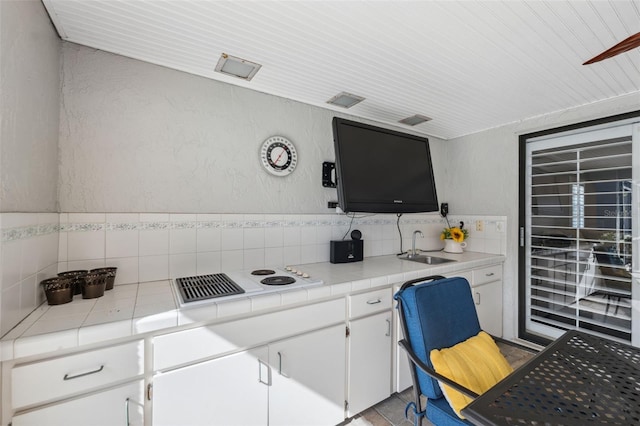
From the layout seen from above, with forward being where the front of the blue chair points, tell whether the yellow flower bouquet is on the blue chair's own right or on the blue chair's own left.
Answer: on the blue chair's own left

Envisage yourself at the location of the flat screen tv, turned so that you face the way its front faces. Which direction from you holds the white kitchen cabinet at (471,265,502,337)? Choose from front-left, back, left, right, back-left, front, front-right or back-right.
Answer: left

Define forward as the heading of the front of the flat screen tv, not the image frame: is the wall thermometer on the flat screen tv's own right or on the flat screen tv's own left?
on the flat screen tv's own right

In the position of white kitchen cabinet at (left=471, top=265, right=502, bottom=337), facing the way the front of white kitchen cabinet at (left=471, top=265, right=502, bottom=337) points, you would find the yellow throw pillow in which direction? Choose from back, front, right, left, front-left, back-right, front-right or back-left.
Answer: front-right

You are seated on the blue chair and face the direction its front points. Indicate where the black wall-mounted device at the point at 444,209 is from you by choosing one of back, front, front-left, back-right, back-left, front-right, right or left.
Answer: back-left

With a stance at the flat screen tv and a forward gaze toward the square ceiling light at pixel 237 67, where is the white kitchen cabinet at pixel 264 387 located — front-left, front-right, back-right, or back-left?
front-left

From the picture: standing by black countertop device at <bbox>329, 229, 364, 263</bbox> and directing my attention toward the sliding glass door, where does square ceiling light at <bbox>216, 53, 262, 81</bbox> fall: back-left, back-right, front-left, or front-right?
back-right

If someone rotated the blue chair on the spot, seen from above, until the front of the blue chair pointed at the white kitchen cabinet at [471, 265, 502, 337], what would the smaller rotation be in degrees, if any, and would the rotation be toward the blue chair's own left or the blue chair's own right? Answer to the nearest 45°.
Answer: approximately 135° to the blue chair's own left

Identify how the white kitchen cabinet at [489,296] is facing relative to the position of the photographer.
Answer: facing the viewer and to the right of the viewer

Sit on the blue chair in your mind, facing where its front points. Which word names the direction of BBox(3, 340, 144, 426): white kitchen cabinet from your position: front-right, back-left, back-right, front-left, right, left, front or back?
right

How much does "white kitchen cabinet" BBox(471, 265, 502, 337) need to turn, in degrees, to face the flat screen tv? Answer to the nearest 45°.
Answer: approximately 90° to its right

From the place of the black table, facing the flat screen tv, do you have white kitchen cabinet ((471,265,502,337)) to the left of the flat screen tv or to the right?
right

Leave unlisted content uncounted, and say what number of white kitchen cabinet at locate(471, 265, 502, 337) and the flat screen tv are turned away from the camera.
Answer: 0

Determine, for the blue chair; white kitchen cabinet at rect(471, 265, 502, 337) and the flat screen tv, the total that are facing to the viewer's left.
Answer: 0

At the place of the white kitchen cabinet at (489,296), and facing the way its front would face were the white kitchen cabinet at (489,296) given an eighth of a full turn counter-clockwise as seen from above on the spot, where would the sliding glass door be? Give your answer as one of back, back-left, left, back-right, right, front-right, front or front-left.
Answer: front

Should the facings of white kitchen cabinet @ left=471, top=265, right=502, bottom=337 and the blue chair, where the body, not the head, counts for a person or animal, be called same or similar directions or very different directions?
same or similar directions

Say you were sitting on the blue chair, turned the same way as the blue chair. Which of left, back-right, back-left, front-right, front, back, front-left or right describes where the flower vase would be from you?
back-left

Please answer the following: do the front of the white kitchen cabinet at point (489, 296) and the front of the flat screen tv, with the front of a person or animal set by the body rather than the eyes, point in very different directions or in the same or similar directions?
same or similar directions

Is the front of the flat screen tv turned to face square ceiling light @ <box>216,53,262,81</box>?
no

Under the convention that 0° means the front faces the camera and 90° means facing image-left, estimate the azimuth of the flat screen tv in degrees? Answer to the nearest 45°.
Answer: approximately 315°
